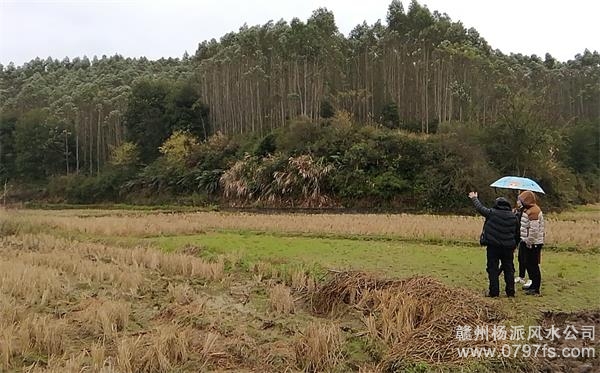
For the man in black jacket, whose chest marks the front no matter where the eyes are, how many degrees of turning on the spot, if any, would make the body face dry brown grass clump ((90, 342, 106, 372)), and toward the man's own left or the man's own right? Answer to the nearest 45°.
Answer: approximately 135° to the man's own left

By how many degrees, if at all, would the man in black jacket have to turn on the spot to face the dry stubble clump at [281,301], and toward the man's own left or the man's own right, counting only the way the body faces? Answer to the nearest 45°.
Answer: approximately 90° to the man's own left

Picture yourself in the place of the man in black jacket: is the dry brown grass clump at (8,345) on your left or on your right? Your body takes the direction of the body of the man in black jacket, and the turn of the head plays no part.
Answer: on your left

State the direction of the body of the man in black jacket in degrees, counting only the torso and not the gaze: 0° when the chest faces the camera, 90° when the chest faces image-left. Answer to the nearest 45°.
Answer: approximately 180°

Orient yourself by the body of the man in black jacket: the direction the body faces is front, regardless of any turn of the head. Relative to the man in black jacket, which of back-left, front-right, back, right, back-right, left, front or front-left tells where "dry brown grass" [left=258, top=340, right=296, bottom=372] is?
back-left

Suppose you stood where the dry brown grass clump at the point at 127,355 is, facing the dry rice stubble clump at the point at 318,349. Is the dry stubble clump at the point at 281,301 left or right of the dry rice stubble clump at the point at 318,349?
left

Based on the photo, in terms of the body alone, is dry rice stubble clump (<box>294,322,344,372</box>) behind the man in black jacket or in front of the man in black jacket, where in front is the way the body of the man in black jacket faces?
behind

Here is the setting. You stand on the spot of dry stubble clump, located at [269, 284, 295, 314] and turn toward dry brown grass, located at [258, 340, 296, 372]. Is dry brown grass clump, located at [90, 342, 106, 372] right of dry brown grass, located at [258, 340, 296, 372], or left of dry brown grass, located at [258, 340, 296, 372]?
right

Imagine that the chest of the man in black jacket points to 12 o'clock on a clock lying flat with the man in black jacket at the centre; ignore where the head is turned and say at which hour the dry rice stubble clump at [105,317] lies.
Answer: The dry rice stubble clump is roughly at 8 o'clock from the man in black jacket.

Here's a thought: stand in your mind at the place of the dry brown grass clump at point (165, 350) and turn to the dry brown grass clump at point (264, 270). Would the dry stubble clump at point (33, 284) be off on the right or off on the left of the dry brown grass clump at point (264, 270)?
left

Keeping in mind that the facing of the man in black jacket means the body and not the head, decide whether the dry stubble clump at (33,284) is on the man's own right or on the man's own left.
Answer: on the man's own left

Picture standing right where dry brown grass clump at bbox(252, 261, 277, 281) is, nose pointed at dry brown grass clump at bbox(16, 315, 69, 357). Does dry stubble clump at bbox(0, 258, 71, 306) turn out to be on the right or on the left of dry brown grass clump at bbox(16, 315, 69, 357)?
right

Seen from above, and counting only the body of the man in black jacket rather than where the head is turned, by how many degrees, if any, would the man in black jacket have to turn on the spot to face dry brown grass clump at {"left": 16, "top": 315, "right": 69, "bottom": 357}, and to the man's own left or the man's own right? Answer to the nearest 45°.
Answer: approximately 135° to the man's own left

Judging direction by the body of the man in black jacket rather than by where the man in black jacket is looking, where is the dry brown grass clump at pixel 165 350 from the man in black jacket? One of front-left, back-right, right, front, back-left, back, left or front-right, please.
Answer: back-left
